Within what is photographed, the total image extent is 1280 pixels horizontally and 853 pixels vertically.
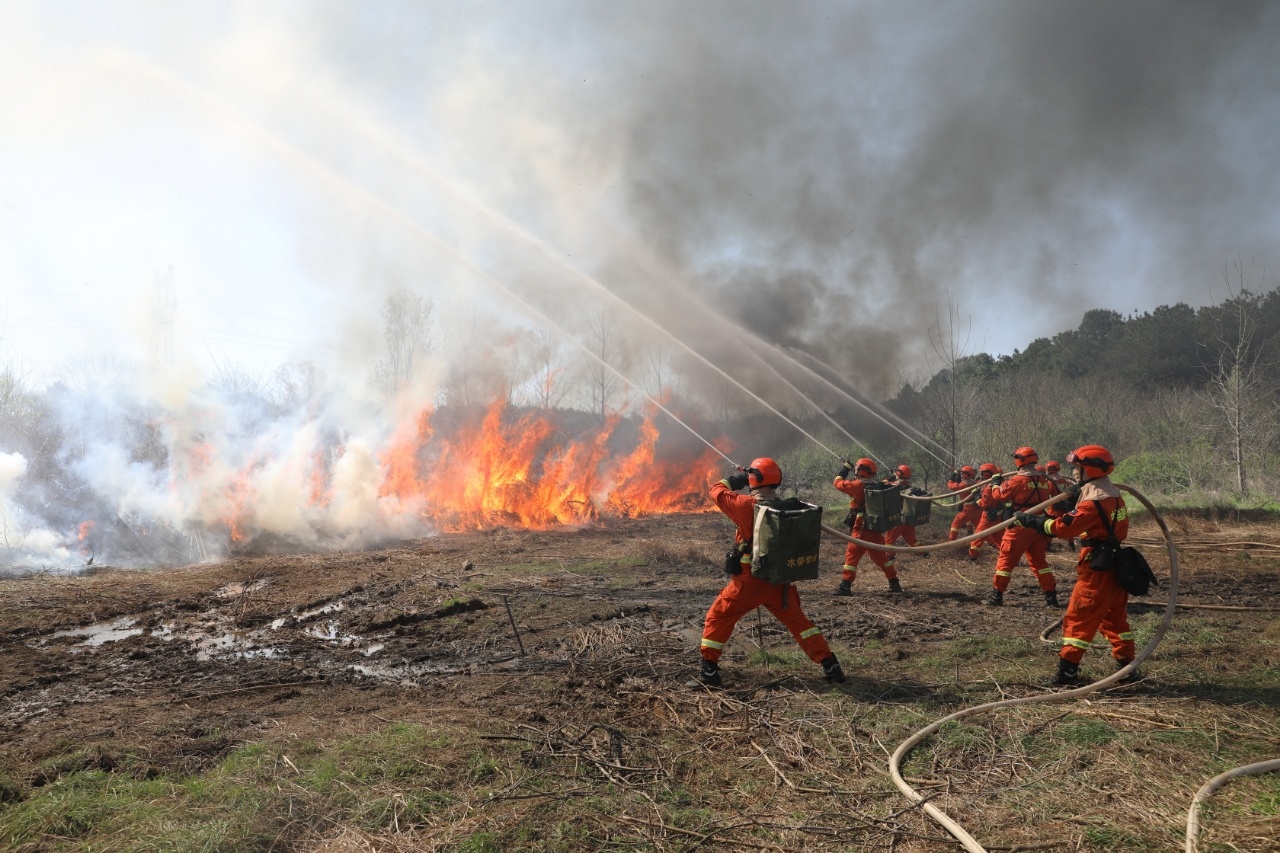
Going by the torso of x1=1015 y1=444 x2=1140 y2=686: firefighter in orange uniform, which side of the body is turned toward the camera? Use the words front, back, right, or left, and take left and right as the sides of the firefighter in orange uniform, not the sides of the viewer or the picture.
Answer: left

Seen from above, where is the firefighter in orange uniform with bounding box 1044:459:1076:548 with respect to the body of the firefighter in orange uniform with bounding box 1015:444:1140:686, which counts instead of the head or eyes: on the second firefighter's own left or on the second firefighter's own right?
on the second firefighter's own right

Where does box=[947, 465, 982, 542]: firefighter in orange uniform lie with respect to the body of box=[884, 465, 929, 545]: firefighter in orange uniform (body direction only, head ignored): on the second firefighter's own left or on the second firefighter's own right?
on the second firefighter's own right

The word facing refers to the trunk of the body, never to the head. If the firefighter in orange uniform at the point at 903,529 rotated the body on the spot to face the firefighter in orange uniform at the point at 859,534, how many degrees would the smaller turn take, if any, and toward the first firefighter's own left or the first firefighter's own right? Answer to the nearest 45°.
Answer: approximately 90° to the first firefighter's own left

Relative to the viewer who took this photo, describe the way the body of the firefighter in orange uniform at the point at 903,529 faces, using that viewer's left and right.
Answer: facing to the left of the viewer

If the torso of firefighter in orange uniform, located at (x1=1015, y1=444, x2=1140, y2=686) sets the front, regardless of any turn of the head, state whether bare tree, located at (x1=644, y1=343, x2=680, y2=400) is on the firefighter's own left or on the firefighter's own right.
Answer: on the firefighter's own right

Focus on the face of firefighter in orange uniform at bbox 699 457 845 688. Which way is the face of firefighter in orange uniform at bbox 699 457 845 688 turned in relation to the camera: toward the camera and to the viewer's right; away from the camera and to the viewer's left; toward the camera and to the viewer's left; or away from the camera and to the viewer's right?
away from the camera and to the viewer's left

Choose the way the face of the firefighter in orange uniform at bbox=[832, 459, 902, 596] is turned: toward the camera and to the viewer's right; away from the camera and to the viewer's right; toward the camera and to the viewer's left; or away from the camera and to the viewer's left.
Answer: away from the camera and to the viewer's left
